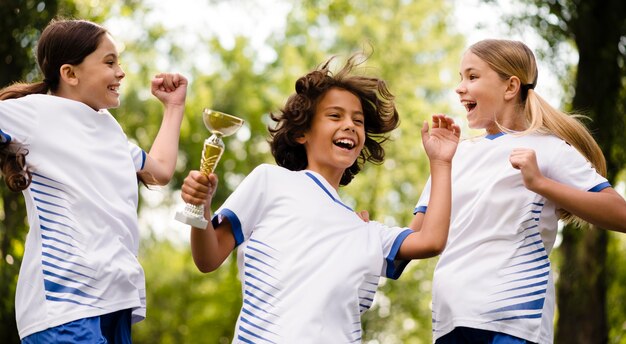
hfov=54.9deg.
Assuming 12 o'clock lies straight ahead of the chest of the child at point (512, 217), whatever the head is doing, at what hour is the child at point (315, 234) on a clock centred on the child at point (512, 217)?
the child at point (315, 234) is roughly at 1 o'clock from the child at point (512, 217).

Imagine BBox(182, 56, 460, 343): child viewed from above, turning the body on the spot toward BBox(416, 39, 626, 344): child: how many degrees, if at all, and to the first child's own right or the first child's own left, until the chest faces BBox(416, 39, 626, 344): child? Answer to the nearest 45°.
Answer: approximately 45° to the first child's own left

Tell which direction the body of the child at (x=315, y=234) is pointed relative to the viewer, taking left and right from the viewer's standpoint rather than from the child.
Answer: facing the viewer and to the right of the viewer

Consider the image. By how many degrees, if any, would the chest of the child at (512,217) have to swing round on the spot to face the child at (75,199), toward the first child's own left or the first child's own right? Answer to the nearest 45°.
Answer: approximately 45° to the first child's own right

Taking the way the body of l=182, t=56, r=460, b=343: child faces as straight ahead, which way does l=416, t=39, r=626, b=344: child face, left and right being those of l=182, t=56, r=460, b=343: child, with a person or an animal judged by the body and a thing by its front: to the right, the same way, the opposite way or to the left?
to the right

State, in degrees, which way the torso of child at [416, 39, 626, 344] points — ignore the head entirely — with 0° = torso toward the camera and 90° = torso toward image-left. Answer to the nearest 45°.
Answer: approximately 45°

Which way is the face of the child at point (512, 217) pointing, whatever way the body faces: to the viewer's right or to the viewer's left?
to the viewer's left

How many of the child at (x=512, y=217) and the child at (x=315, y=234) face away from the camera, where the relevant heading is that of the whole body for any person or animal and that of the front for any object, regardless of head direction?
0

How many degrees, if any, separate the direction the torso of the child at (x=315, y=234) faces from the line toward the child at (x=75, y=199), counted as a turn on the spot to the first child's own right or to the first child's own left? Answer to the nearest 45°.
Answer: approximately 135° to the first child's own right
